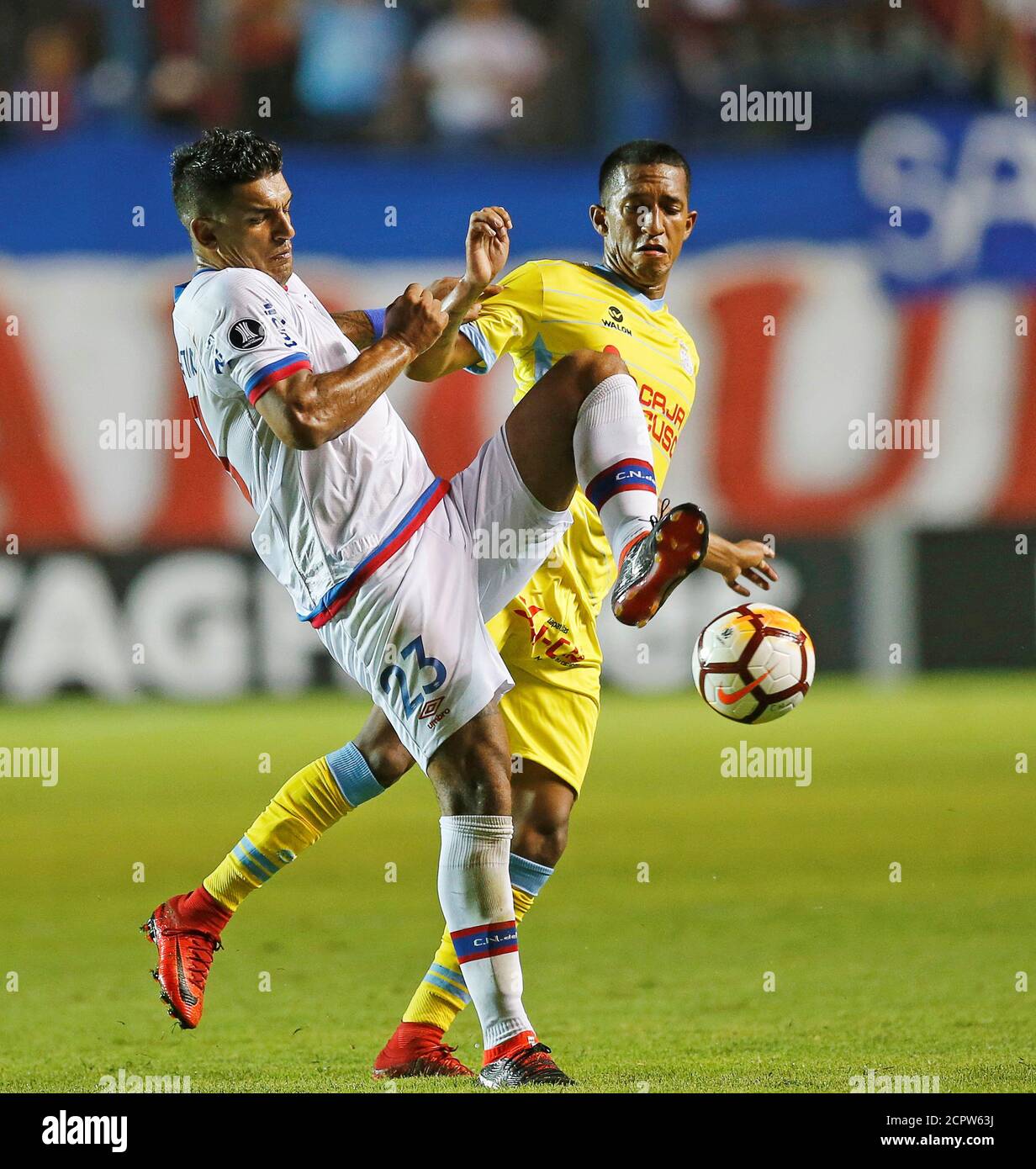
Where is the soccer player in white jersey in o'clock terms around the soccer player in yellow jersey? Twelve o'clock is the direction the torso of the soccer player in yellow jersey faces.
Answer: The soccer player in white jersey is roughly at 2 o'clock from the soccer player in yellow jersey.

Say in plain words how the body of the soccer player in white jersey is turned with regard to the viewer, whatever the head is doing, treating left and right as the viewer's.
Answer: facing to the right of the viewer
